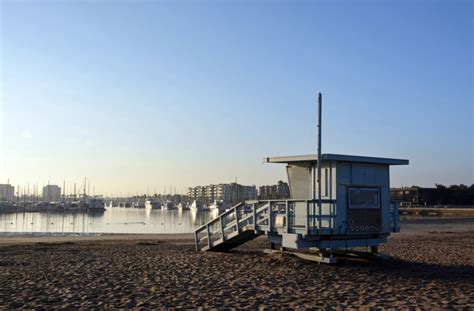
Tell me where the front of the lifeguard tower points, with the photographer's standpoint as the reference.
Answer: facing away from the viewer and to the left of the viewer
